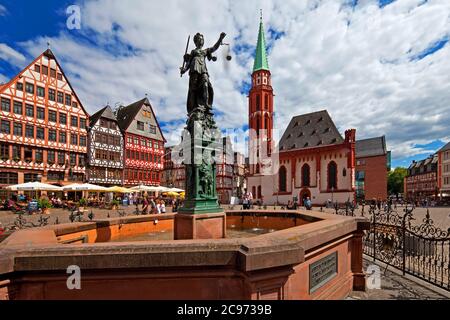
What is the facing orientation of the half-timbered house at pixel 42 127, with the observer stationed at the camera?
facing the viewer and to the right of the viewer

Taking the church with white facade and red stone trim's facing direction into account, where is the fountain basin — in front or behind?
in front

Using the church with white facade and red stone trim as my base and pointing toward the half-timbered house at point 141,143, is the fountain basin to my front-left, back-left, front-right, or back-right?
front-left

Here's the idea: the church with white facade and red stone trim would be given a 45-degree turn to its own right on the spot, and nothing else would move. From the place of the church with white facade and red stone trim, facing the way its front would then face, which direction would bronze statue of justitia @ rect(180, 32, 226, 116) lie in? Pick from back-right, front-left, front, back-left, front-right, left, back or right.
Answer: front-left

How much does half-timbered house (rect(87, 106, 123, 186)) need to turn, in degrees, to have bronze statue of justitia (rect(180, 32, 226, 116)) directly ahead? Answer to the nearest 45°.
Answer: approximately 45° to its right

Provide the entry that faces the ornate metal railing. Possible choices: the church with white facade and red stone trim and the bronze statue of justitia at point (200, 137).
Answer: the church with white facade and red stone trim

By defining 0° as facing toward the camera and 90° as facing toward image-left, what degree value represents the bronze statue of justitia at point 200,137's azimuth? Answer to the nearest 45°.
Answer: approximately 0°

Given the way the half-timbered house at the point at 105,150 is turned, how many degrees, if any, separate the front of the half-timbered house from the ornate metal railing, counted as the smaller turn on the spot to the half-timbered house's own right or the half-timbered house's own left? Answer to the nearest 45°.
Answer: approximately 45° to the half-timbered house's own right

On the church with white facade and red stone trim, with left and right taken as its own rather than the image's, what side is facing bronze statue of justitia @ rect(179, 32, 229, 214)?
front

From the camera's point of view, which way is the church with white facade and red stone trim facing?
toward the camera

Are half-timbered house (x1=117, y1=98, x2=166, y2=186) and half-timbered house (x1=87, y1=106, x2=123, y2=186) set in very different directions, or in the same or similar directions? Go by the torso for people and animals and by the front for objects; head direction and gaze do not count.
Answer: same or similar directions

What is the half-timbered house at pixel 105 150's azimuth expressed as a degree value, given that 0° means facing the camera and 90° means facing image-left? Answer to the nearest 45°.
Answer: approximately 315°

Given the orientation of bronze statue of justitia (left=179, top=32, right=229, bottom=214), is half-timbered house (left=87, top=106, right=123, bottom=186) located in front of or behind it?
behind

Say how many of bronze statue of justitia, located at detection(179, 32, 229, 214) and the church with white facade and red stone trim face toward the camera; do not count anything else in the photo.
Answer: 2
